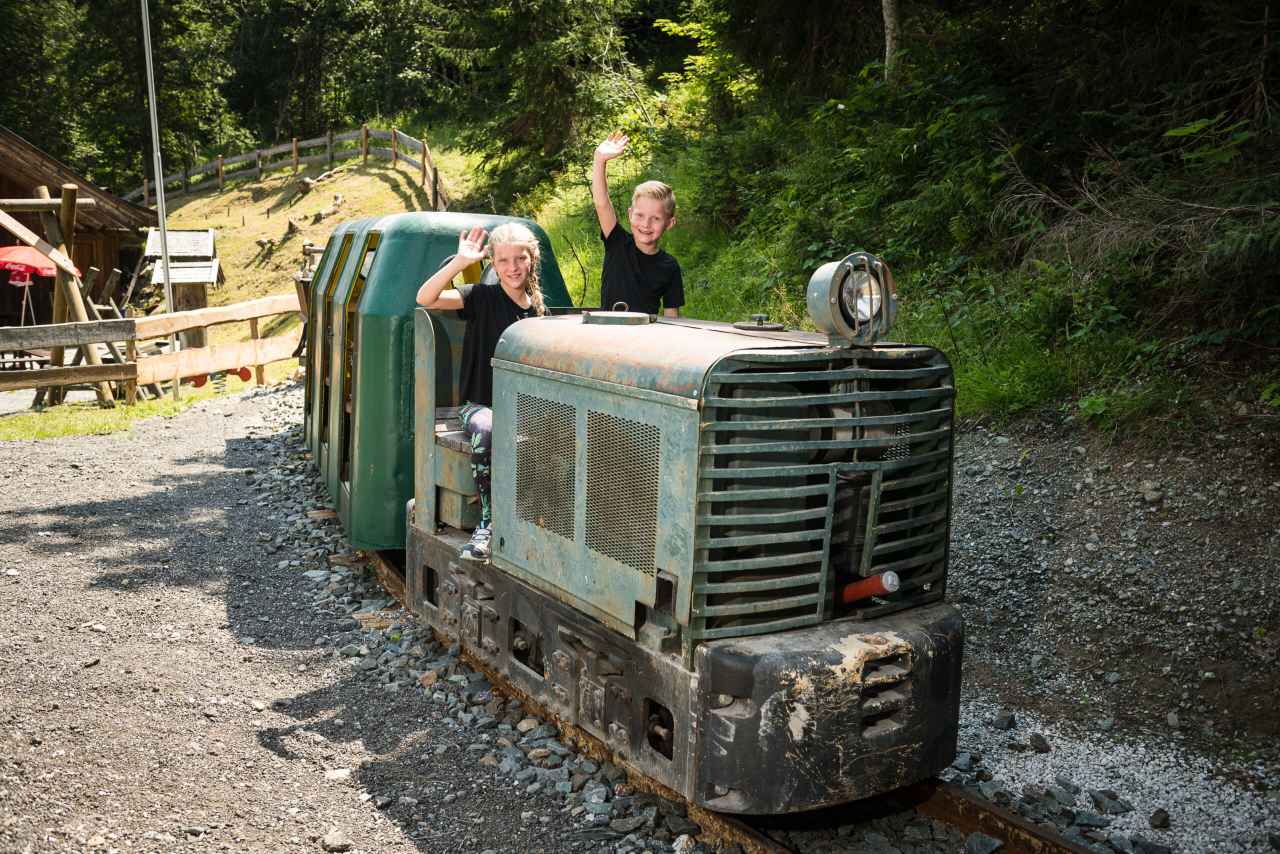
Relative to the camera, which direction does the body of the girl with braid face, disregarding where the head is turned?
toward the camera

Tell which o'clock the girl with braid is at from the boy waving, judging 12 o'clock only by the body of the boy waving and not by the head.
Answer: The girl with braid is roughly at 2 o'clock from the boy waving.

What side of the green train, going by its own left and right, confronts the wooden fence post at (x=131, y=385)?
back

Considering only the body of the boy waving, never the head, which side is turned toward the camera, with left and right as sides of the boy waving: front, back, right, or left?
front

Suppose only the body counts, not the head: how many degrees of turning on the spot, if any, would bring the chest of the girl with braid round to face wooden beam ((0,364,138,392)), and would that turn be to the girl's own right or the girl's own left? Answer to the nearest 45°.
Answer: approximately 135° to the girl's own right

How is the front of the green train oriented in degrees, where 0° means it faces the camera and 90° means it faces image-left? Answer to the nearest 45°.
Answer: approximately 315°

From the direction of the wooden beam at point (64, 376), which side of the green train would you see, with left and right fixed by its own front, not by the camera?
back

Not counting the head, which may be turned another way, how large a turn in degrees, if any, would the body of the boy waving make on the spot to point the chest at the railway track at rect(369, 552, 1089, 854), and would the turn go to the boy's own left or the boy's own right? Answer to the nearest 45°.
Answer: approximately 45° to the boy's own left

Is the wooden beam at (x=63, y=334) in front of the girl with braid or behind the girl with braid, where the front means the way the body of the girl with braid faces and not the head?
behind

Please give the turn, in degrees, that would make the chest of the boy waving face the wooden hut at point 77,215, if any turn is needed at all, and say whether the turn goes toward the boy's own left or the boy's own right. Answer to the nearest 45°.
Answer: approximately 135° to the boy's own right
